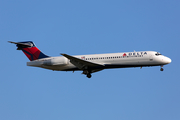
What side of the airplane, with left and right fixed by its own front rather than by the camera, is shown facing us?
right
